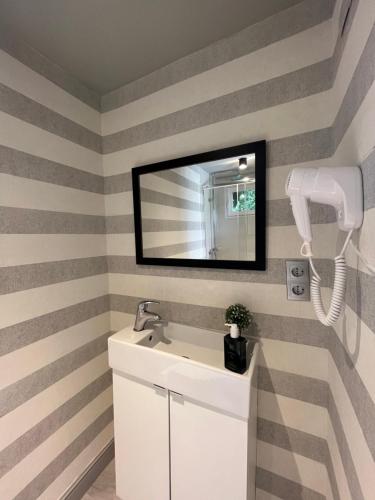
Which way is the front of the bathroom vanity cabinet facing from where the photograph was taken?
facing the viewer and to the left of the viewer

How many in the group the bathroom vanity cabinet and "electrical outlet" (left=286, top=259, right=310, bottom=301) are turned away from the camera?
0

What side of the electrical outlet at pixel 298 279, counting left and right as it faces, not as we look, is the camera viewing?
front

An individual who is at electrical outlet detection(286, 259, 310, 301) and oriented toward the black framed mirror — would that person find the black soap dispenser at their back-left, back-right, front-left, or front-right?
front-left

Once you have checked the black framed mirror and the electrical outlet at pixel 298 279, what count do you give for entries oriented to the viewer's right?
0

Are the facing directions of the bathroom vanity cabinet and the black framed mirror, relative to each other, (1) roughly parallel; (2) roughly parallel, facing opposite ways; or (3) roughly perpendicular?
roughly parallel

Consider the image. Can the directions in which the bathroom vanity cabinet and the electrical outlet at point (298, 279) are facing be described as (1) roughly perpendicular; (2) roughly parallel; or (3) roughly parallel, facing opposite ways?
roughly parallel
